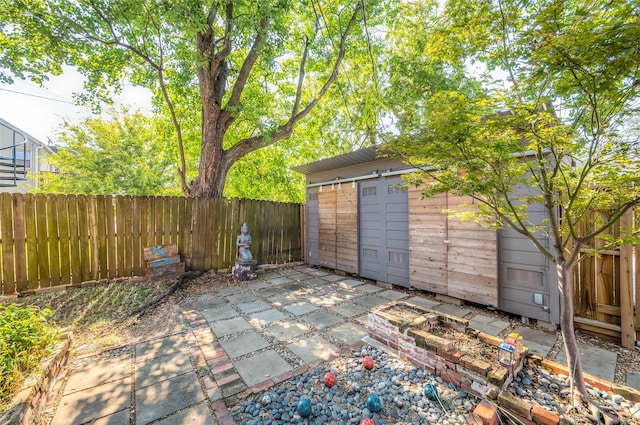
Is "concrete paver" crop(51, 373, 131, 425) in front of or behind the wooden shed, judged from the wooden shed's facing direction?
in front

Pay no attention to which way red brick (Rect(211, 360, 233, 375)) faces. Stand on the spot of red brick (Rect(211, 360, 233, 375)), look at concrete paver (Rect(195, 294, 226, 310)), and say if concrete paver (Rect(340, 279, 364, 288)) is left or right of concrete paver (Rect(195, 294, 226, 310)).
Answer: right

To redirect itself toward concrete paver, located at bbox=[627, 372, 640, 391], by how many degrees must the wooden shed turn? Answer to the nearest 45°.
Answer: approximately 90° to its left

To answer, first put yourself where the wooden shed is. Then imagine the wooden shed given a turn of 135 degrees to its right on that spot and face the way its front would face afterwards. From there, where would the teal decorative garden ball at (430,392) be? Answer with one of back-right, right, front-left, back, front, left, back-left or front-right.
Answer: back

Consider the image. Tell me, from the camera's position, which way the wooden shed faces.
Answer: facing the viewer and to the left of the viewer

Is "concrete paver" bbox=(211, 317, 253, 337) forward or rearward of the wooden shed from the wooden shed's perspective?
forward

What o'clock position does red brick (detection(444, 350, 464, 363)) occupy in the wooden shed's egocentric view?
The red brick is roughly at 10 o'clock from the wooden shed.

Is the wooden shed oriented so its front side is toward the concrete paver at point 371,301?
yes

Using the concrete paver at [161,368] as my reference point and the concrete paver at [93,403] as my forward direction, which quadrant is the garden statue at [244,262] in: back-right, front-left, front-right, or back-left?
back-right

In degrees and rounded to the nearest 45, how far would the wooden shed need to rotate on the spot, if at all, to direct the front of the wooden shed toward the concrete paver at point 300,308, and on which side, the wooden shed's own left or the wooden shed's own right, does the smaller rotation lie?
0° — it already faces it

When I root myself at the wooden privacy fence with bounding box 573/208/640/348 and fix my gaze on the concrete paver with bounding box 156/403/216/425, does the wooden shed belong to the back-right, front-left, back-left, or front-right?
front-right

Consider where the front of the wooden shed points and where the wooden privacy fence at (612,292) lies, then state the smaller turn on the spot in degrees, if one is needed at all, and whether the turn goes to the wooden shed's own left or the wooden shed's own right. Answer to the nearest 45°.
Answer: approximately 90° to the wooden shed's own left

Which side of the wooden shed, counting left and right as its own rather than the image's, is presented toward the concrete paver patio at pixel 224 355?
front

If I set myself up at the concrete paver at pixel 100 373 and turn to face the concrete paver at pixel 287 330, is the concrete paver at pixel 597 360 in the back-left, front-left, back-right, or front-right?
front-right

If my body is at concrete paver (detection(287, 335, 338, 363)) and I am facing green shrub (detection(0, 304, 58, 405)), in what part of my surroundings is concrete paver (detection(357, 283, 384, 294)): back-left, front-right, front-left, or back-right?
back-right

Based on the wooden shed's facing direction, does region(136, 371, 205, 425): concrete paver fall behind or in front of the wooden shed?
in front

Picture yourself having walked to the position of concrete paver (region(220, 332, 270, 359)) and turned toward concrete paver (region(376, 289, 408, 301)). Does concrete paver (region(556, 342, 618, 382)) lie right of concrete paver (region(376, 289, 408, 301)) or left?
right

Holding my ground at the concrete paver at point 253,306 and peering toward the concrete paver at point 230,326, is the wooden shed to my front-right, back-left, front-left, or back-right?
back-left

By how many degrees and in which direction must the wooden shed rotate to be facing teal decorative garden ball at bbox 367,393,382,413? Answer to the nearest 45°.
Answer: approximately 45° to its left

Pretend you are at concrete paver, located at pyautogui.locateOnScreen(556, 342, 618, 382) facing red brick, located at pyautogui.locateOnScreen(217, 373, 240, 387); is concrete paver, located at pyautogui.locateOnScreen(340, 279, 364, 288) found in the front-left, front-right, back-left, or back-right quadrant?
front-right
